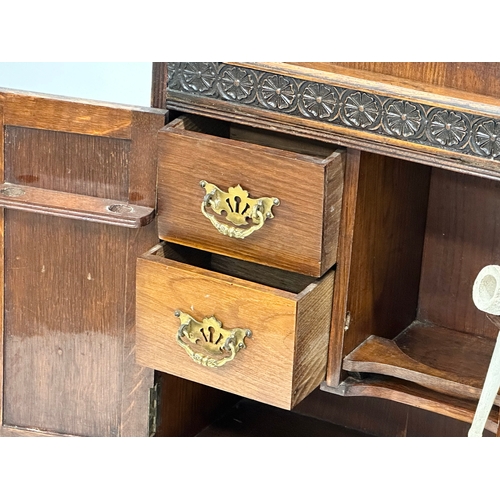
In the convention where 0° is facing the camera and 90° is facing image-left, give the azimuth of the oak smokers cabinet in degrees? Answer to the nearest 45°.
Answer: approximately 45°
